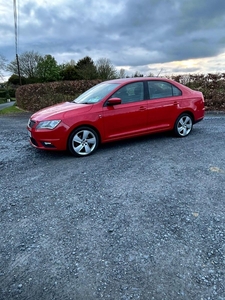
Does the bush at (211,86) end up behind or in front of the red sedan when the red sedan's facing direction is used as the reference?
behind

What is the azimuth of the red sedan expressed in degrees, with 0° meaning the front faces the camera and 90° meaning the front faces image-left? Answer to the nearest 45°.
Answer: approximately 45°

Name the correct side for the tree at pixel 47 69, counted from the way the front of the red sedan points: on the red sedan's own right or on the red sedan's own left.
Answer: on the red sedan's own right

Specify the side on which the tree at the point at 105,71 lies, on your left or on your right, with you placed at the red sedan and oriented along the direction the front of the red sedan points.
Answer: on your right
